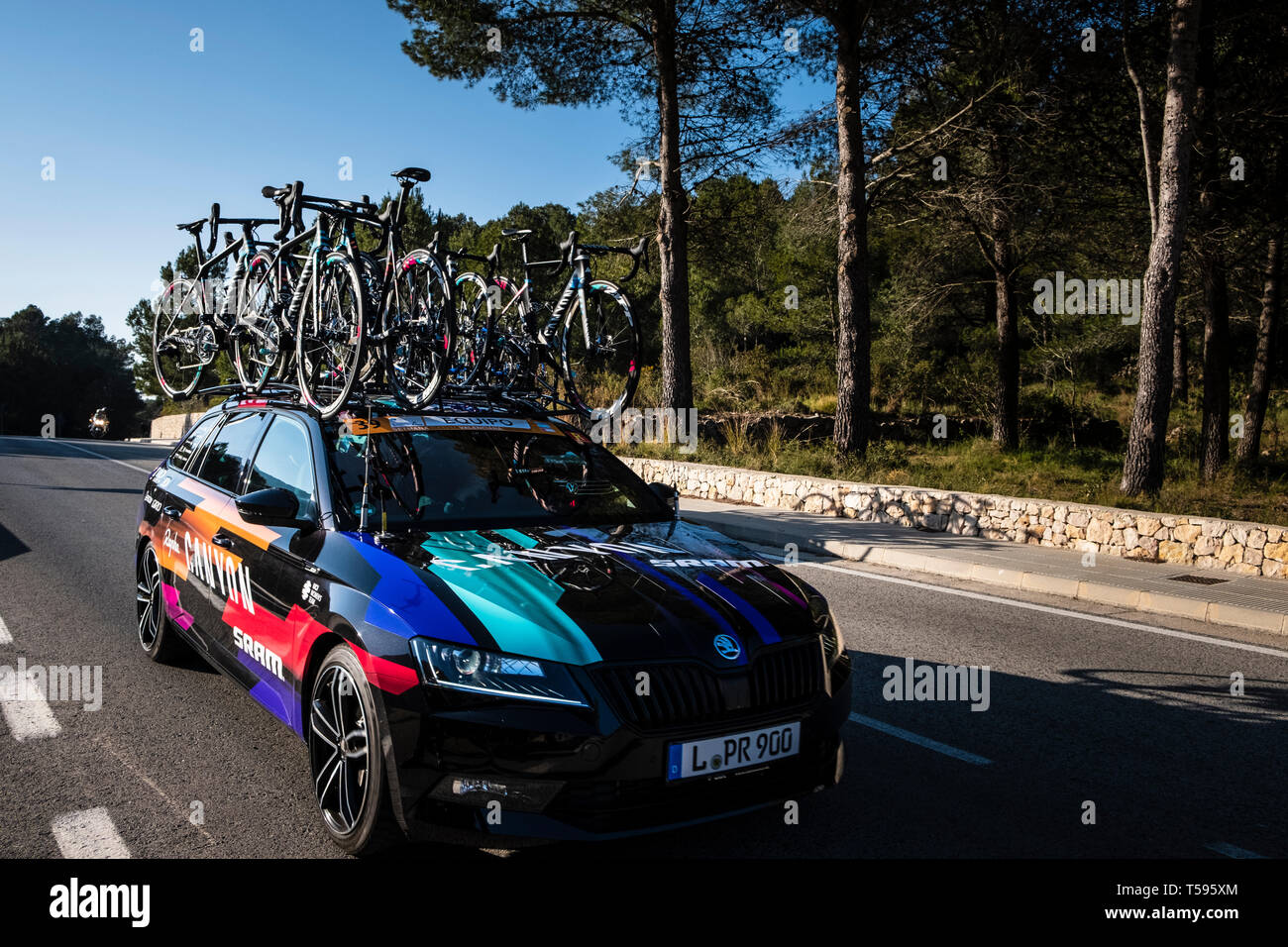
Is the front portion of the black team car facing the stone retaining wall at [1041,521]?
no

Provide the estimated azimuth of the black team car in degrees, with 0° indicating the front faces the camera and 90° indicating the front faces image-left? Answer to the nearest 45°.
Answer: approximately 315°
